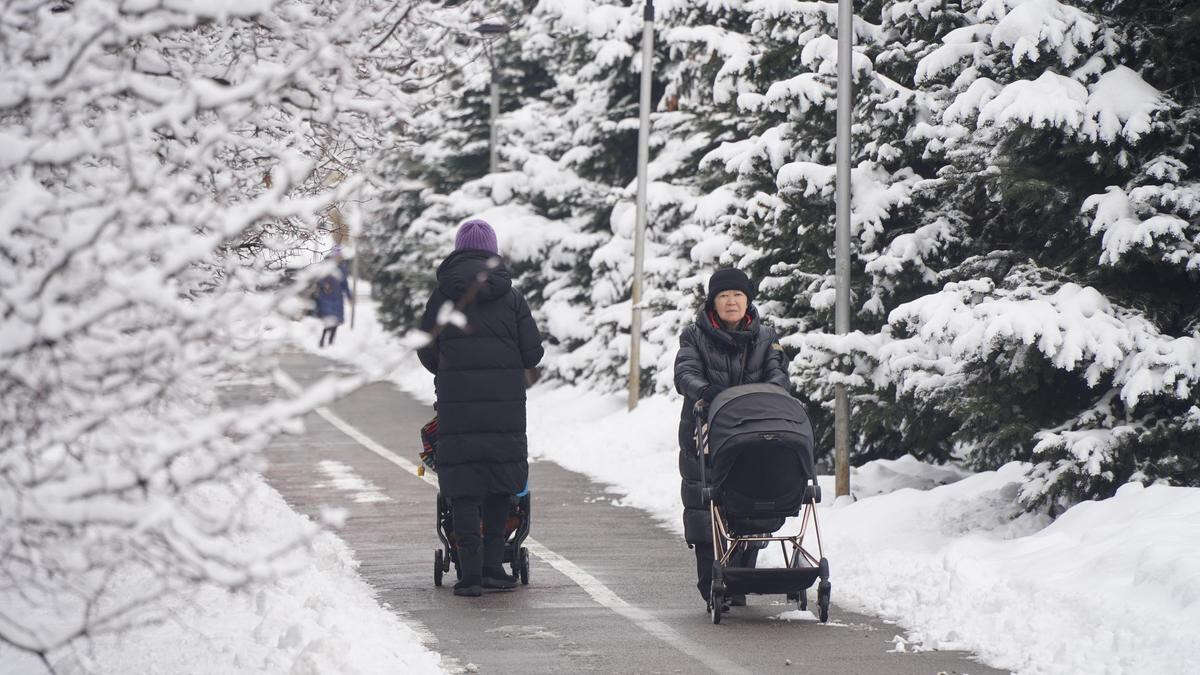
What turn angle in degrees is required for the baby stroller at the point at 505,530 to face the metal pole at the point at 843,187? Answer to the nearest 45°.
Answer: approximately 45° to its right

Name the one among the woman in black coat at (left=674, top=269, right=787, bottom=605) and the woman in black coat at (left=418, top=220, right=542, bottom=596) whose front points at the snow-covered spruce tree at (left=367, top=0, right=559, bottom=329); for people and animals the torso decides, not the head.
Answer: the woman in black coat at (left=418, top=220, right=542, bottom=596)

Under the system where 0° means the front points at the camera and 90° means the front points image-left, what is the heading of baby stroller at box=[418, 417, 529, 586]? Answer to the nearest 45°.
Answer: approximately 180°

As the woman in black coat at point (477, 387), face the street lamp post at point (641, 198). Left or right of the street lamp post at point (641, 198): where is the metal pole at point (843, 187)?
right

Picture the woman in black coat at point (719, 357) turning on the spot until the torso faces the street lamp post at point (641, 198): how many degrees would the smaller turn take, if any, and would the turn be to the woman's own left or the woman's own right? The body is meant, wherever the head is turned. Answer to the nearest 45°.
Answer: approximately 180°

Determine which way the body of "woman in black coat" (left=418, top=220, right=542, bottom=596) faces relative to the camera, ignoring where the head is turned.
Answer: away from the camera

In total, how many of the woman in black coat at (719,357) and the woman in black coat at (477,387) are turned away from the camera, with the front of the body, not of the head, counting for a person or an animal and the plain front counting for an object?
1

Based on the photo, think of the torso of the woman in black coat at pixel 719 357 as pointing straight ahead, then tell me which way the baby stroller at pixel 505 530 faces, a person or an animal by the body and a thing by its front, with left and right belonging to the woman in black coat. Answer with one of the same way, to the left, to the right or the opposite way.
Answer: the opposite way

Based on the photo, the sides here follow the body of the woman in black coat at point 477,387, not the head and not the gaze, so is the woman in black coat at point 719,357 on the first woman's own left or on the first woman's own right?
on the first woman's own right

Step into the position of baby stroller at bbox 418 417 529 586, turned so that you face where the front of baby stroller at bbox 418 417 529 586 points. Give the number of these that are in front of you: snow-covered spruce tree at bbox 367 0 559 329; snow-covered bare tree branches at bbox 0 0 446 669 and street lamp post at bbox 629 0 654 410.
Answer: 2

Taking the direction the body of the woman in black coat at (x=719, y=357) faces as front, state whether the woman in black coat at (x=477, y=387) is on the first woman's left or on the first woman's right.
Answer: on the first woman's right

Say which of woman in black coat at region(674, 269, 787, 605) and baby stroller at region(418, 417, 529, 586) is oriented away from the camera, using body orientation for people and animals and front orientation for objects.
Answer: the baby stroller

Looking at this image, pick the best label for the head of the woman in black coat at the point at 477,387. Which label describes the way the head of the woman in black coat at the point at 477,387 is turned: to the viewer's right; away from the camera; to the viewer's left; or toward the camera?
away from the camera

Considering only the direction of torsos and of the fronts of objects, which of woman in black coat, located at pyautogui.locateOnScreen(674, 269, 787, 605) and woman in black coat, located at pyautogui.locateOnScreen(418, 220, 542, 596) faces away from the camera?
woman in black coat, located at pyautogui.locateOnScreen(418, 220, 542, 596)

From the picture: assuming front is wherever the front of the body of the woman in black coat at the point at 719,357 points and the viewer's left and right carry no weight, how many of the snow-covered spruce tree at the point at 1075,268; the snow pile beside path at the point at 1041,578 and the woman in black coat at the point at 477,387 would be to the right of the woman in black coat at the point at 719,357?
1
